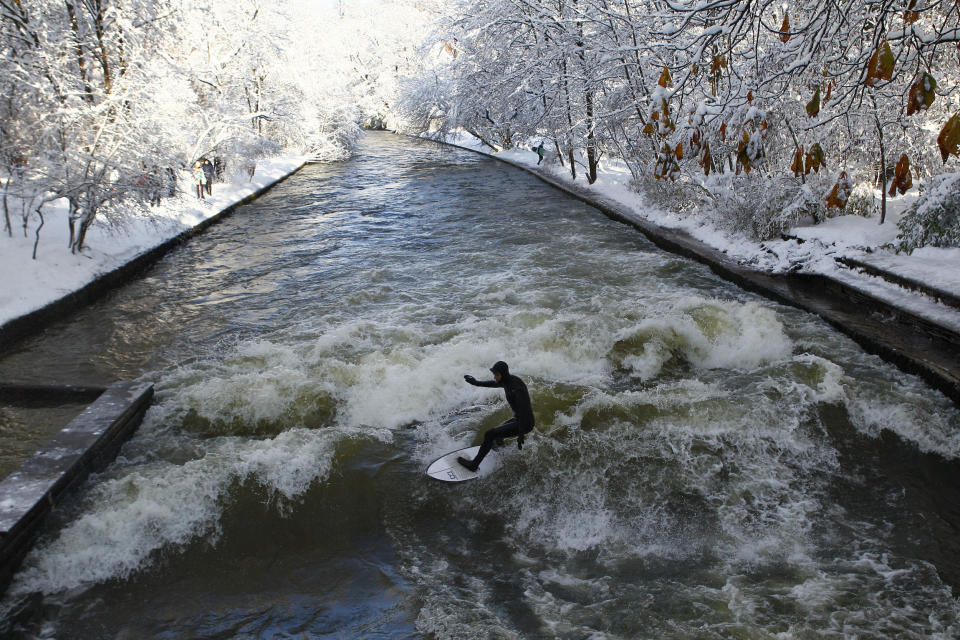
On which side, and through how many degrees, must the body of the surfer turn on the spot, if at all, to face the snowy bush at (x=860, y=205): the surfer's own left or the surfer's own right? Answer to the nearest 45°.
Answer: approximately 135° to the surfer's own right

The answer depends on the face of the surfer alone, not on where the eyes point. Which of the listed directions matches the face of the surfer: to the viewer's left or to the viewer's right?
to the viewer's left

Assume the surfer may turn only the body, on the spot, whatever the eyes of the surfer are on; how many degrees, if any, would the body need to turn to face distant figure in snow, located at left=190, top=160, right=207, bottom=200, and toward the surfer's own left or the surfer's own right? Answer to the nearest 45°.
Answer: approximately 45° to the surfer's own right

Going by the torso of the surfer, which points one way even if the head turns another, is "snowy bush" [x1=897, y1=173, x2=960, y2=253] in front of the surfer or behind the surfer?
behind

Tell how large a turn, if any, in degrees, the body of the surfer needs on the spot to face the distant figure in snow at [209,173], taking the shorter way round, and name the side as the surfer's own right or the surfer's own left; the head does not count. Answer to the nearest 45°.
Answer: approximately 45° to the surfer's own right

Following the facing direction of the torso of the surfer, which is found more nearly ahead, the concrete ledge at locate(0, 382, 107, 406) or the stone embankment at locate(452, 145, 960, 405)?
the concrete ledge

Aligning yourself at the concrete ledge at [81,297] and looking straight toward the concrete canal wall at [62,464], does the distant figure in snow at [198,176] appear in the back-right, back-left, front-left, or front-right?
back-left

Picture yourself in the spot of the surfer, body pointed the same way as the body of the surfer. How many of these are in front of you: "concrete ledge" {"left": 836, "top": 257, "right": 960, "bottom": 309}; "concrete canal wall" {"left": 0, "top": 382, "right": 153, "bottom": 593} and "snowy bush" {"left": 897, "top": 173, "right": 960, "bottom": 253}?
1

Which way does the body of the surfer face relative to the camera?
to the viewer's left

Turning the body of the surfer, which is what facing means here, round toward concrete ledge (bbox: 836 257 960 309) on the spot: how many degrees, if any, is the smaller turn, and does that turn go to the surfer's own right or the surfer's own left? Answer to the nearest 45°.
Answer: approximately 135° to the surfer's own right
